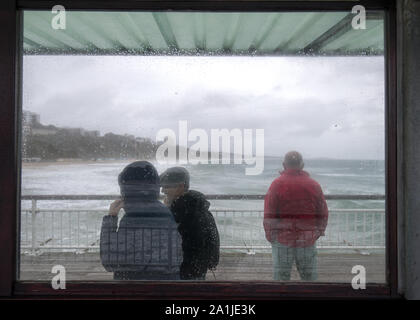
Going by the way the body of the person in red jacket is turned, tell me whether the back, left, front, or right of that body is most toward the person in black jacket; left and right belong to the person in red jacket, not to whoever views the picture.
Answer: left

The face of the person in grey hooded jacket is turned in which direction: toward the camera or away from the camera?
away from the camera

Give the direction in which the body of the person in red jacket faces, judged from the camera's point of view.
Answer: away from the camera

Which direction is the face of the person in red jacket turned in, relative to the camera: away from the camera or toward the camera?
away from the camera
